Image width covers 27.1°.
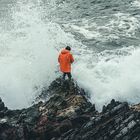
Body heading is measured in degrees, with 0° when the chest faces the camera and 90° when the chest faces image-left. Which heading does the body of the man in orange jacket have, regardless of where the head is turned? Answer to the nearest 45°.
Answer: approximately 225°
